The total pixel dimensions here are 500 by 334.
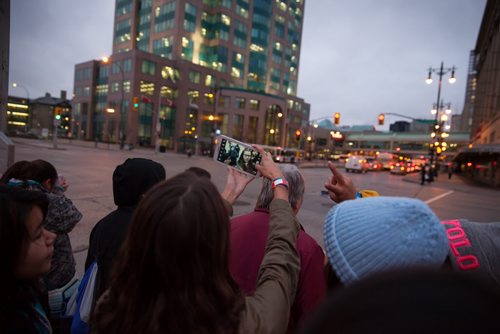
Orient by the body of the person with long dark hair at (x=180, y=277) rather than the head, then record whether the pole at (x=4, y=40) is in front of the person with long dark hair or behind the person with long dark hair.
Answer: in front

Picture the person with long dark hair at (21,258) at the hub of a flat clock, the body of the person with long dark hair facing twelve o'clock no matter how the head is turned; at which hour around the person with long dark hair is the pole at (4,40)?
The pole is roughly at 9 o'clock from the person with long dark hair.

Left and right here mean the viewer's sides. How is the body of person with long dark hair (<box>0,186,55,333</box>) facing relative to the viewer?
facing to the right of the viewer

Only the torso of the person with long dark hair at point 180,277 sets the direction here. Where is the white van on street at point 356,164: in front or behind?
in front

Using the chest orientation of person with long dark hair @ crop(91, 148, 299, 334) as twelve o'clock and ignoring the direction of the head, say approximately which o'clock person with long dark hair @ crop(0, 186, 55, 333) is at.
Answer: person with long dark hair @ crop(0, 186, 55, 333) is roughly at 10 o'clock from person with long dark hair @ crop(91, 148, 299, 334).

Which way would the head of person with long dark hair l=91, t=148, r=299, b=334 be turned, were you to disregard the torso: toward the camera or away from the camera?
away from the camera

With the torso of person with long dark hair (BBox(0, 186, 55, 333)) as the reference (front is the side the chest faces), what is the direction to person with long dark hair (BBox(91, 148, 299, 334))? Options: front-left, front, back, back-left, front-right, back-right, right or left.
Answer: front-right

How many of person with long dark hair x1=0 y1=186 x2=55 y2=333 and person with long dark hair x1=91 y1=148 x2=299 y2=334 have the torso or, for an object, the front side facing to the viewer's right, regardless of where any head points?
1

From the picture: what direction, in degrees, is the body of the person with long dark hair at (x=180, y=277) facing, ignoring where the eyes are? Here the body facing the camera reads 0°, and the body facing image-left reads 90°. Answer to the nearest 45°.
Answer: approximately 180°

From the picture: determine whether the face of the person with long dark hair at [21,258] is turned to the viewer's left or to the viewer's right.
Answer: to the viewer's right
